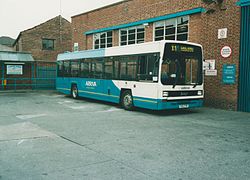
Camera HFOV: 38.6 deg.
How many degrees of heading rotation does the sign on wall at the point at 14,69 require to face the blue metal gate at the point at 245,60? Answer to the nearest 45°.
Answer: approximately 45° to its left

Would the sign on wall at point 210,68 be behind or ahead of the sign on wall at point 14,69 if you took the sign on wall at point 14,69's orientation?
ahead

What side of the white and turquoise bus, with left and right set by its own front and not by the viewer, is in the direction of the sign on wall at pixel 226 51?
left

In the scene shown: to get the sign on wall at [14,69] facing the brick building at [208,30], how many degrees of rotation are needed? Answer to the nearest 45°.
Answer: approximately 45° to its left

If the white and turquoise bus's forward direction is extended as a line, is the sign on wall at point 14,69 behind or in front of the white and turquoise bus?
behind

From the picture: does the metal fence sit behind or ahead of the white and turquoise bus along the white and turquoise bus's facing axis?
behind

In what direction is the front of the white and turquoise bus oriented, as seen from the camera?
facing the viewer and to the right of the viewer

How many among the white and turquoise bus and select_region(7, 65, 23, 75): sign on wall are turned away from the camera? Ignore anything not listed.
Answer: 0

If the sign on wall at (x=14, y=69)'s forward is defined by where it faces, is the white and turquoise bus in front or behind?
in front

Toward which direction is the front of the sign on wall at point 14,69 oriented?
toward the camera
